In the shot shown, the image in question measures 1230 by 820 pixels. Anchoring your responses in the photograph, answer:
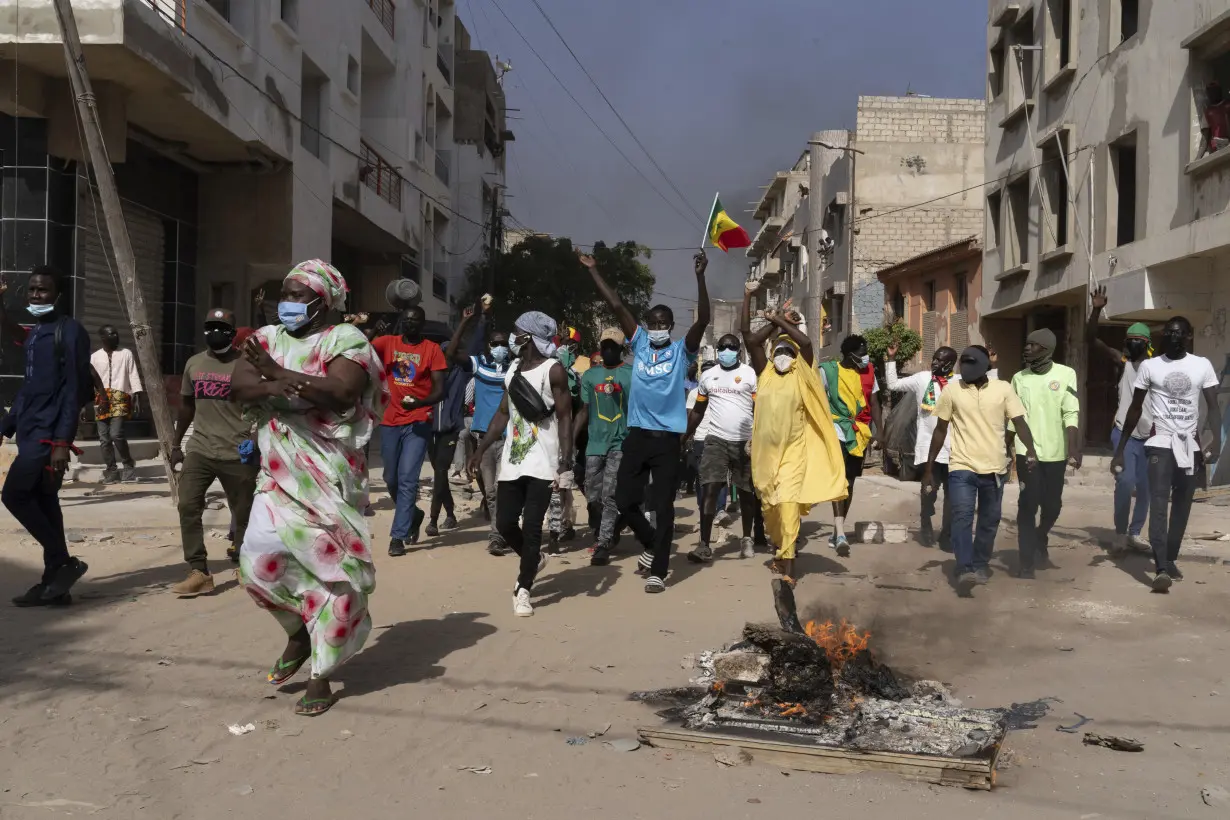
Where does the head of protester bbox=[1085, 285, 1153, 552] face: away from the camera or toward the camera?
toward the camera

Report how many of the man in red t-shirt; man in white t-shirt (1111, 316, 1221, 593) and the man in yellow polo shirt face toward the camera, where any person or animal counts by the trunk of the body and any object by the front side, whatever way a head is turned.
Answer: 3

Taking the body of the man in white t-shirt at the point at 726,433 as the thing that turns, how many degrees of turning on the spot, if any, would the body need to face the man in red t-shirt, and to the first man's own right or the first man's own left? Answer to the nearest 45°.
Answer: approximately 90° to the first man's own right

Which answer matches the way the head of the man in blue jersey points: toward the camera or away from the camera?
toward the camera

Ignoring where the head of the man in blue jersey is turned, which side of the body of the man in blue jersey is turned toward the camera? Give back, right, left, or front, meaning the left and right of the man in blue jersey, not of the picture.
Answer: front

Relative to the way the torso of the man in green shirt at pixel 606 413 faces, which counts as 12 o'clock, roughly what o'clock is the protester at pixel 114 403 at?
The protester is roughly at 4 o'clock from the man in green shirt.

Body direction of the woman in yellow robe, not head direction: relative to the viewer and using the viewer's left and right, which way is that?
facing the viewer

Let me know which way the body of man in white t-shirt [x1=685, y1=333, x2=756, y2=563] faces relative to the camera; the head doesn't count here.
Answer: toward the camera

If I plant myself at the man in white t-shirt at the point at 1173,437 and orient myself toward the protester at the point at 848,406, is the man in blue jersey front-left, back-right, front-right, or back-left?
front-left

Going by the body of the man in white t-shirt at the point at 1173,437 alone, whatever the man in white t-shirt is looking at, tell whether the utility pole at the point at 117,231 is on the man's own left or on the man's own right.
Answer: on the man's own right

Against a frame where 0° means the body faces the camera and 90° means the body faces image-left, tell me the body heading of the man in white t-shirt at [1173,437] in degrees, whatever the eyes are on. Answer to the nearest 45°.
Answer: approximately 0°
